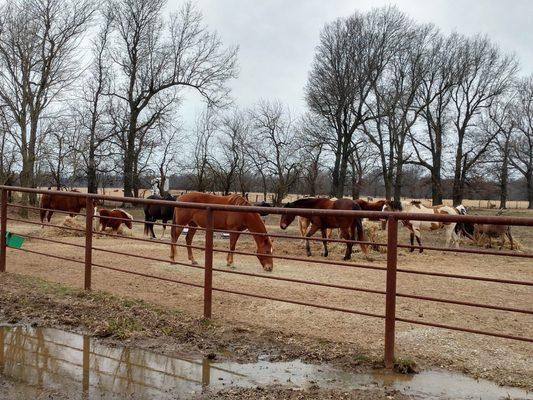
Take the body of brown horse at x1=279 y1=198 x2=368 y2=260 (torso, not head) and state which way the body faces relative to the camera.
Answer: to the viewer's left

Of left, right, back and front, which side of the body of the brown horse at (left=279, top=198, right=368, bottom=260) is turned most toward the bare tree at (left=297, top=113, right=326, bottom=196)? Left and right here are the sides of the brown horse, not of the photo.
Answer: right

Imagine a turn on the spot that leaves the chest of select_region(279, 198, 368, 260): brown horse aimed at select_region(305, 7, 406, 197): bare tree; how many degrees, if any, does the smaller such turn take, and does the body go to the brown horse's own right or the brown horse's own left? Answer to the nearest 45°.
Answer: approximately 90° to the brown horse's own right

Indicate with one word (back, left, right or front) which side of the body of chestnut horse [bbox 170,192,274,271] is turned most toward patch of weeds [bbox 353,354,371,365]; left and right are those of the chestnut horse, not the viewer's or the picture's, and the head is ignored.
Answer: right

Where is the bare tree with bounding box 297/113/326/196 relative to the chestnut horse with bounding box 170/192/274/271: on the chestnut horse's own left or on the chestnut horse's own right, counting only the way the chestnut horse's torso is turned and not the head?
on the chestnut horse's own left

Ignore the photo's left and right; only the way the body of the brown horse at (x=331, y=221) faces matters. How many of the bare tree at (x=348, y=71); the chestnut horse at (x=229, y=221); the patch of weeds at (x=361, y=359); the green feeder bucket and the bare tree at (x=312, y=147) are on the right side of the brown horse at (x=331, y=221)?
2

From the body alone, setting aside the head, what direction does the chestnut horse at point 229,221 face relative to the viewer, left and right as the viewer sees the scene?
facing to the right of the viewer

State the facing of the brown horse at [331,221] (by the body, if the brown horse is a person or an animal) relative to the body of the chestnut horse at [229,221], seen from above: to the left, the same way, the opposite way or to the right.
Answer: the opposite way
